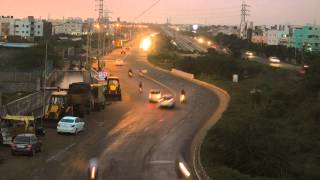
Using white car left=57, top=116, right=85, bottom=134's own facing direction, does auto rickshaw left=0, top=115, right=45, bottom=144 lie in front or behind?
behind

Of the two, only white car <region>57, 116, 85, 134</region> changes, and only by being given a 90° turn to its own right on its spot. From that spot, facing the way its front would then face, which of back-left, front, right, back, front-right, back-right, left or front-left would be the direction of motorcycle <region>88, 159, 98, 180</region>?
front-right

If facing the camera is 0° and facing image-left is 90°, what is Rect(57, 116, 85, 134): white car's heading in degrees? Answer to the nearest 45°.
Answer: approximately 225°

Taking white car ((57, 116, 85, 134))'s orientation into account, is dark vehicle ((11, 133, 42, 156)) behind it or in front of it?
behind
